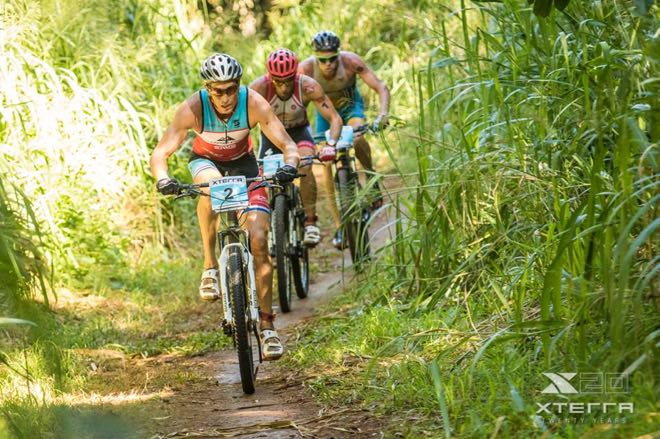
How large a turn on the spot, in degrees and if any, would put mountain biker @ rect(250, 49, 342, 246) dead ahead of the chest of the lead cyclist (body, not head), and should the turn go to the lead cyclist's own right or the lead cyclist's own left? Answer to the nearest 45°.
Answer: approximately 180°

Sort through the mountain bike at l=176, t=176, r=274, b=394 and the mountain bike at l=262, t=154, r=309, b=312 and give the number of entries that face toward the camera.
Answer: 2

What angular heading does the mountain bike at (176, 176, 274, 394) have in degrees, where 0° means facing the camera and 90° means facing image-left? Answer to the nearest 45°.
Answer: approximately 0°

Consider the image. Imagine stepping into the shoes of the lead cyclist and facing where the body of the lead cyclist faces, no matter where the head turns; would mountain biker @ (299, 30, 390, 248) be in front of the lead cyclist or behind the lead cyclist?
behind

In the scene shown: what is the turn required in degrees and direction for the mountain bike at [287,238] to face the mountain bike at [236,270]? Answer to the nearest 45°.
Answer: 0° — it already faces it

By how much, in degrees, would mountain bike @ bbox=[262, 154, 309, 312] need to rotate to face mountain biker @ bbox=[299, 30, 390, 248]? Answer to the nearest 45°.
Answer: approximately 135° to its left

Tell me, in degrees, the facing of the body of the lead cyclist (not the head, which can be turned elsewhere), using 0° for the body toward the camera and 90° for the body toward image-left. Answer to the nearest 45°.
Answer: approximately 0°
